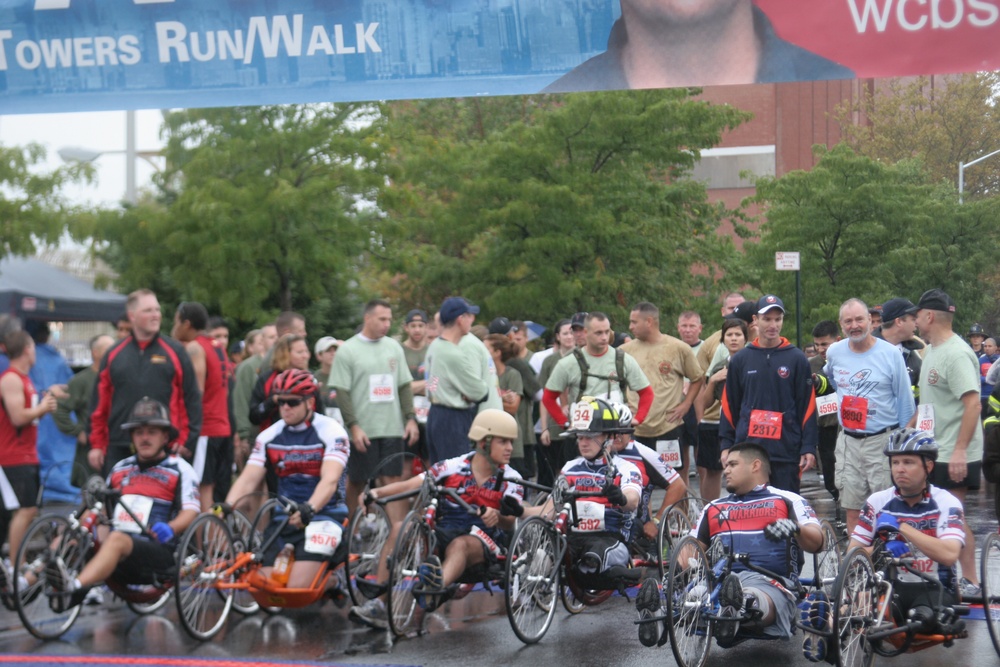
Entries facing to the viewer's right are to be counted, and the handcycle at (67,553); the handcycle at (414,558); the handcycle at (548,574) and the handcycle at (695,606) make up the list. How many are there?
0

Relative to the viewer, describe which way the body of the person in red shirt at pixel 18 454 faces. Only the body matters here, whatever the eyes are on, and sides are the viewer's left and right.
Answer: facing to the right of the viewer

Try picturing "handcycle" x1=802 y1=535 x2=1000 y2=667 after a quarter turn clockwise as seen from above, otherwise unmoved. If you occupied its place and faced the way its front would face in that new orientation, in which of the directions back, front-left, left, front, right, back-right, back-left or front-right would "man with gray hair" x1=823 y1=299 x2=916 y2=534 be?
front-right

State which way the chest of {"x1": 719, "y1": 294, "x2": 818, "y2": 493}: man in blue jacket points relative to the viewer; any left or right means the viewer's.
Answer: facing the viewer

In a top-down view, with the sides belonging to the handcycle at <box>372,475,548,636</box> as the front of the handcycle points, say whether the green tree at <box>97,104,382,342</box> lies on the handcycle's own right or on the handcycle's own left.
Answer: on the handcycle's own right

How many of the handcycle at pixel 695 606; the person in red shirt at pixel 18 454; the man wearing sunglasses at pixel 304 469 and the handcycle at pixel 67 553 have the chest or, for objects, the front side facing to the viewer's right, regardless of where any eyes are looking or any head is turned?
1

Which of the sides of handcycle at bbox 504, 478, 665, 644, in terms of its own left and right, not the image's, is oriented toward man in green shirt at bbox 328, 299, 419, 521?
right

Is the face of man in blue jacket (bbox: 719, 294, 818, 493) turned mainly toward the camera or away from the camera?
toward the camera

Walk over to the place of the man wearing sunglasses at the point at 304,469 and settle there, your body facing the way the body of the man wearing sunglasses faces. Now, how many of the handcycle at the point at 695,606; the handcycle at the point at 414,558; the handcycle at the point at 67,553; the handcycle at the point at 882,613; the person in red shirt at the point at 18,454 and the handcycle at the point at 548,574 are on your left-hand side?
4

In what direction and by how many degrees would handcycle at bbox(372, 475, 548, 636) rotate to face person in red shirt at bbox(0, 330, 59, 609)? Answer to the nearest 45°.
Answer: approximately 90° to its right

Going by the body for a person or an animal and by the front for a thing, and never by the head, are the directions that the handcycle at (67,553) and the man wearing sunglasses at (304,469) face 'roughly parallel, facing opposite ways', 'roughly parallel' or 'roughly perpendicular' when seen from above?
roughly parallel

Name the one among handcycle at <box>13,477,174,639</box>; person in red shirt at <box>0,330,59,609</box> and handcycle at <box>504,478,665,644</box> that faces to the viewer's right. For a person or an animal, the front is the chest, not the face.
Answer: the person in red shirt

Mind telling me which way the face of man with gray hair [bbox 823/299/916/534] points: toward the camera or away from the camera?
toward the camera
